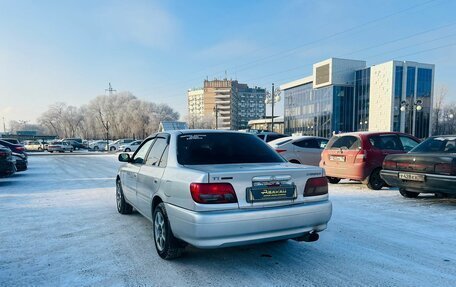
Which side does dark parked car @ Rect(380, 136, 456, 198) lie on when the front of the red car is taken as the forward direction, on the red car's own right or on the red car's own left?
on the red car's own right

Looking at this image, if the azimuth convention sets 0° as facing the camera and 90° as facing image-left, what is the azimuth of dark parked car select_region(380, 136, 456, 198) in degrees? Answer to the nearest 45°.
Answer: approximately 225°

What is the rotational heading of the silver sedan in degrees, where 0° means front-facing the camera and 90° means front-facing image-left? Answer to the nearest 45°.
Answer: approximately 135°

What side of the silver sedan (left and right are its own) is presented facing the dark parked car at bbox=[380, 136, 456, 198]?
right

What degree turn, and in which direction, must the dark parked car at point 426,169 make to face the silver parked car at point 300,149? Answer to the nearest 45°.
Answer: approximately 90° to its left

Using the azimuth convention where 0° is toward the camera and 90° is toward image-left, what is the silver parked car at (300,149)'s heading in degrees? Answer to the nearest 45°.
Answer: approximately 225°
